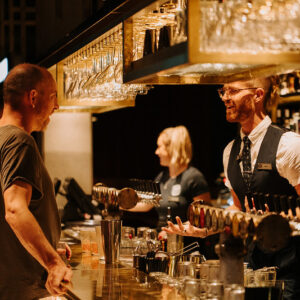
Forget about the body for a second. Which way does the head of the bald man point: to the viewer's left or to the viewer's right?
to the viewer's right

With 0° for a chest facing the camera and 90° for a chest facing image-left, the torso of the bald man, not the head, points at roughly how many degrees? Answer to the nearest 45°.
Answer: approximately 270°

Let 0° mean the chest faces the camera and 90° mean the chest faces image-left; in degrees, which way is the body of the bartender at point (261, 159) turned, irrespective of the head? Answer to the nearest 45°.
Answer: approximately 45°

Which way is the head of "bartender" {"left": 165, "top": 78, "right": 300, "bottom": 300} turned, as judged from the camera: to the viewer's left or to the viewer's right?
to the viewer's left

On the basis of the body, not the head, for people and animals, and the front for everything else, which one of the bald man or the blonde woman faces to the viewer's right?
the bald man

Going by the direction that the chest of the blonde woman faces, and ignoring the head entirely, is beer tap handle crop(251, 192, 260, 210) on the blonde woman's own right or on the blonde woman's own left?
on the blonde woman's own left

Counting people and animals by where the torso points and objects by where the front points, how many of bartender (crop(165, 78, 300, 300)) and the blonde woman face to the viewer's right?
0

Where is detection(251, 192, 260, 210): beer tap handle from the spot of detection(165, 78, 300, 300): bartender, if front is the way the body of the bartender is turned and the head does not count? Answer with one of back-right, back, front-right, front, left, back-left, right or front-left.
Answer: front-left
